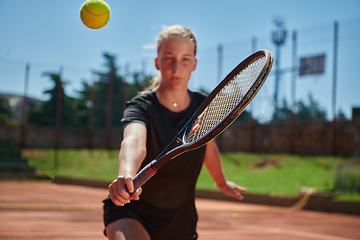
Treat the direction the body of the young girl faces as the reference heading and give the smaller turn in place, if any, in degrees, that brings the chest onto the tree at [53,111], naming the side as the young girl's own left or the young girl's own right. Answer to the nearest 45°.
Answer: approximately 180°

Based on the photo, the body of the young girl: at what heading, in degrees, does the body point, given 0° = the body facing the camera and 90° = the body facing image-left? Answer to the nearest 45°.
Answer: approximately 0°

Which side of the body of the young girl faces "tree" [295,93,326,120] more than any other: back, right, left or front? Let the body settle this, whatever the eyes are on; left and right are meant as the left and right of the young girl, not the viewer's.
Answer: back
